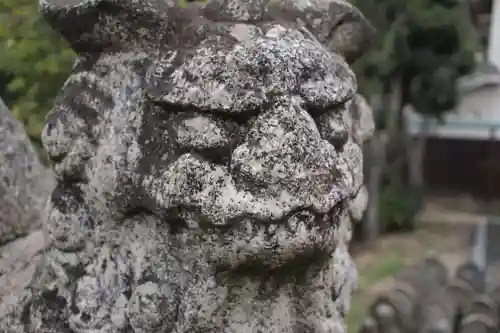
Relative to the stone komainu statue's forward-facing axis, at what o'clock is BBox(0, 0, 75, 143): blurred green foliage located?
The blurred green foliage is roughly at 7 o'clock from the stone komainu statue.

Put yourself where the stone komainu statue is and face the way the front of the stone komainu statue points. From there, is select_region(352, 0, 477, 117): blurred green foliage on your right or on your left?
on your left
